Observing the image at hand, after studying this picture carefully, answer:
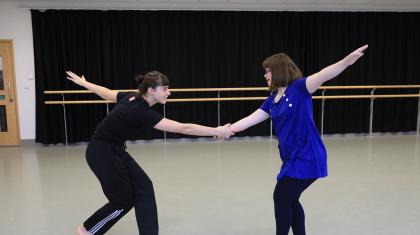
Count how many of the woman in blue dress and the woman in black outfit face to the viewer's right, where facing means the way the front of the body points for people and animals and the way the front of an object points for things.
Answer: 1

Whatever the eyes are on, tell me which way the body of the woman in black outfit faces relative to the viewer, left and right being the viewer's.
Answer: facing to the right of the viewer

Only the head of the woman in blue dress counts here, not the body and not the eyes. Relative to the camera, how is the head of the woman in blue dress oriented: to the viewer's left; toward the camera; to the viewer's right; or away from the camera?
to the viewer's left

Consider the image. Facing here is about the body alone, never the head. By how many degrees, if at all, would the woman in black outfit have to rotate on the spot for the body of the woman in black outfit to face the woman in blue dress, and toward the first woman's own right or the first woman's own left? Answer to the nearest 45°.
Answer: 0° — they already face them

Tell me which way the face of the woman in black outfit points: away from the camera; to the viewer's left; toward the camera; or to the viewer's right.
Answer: to the viewer's right

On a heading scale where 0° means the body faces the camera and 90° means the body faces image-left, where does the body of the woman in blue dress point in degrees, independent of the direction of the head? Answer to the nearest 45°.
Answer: approximately 45°

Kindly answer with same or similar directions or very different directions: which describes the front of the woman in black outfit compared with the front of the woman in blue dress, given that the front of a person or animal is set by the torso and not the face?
very different directions
